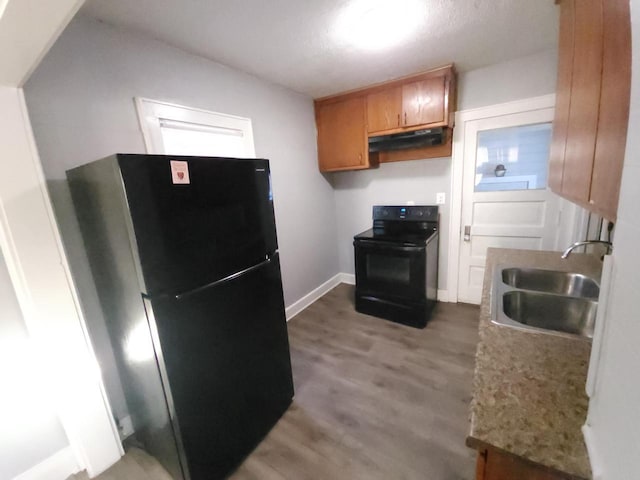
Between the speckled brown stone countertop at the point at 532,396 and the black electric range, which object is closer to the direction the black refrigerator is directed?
the speckled brown stone countertop

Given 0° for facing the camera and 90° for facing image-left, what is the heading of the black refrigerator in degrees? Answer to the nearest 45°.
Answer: approximately 315°

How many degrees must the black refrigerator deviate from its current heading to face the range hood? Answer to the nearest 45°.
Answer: approximately 45° to its left

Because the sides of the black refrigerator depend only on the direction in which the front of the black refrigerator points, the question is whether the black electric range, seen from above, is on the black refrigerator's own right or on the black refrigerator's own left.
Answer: on the black refrigerator's own left
